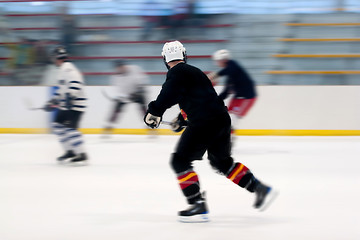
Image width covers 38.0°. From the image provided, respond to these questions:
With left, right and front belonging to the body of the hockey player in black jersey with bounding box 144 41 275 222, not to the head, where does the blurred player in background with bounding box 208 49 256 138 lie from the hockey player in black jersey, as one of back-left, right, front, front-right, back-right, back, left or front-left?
front-right

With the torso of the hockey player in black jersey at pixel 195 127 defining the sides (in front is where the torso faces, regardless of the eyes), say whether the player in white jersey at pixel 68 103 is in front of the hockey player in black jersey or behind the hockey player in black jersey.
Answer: in front

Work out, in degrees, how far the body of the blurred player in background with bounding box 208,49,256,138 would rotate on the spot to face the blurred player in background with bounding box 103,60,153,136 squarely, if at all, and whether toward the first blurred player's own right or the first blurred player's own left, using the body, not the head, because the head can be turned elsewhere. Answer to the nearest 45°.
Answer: approximately 45° to the first blurred player's own right

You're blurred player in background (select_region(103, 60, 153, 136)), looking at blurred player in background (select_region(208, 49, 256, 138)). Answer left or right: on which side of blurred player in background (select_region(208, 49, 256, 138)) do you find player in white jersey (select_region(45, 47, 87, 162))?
right

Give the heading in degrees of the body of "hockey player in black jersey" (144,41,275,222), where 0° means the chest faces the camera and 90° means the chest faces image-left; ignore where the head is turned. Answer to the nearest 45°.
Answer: approximately 135°

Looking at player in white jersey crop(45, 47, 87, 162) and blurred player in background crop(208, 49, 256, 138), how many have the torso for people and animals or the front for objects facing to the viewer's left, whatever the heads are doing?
2

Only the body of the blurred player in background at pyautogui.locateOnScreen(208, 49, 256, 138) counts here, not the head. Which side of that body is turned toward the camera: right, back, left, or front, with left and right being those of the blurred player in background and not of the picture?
left

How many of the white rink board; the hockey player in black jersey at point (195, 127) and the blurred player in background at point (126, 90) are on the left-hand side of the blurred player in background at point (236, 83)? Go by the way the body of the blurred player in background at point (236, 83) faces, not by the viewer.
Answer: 1

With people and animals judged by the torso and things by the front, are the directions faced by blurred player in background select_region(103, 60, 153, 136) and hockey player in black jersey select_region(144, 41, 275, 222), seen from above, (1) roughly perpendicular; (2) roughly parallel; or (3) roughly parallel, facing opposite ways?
roughly perpendicular

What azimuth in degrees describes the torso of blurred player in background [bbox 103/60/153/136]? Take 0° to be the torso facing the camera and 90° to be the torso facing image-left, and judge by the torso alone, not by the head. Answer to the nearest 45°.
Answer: approximately 45°

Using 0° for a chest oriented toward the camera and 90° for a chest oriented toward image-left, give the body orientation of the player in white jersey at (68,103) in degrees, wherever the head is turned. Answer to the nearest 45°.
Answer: approximately 90°

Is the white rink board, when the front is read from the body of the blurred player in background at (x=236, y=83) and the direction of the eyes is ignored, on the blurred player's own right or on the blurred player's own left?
on the blurred player's own right
